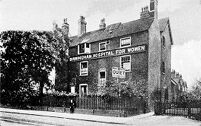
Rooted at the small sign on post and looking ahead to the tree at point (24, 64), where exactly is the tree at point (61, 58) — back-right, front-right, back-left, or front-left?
front-right

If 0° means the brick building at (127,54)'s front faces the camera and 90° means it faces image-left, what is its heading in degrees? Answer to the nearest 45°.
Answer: approximately 45°

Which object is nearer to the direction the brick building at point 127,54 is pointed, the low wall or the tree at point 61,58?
the low wall

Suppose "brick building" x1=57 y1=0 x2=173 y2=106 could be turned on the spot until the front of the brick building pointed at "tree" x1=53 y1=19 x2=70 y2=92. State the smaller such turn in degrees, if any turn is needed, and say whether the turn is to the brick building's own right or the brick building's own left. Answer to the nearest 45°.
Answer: approximately 90° to the brick building's own right
